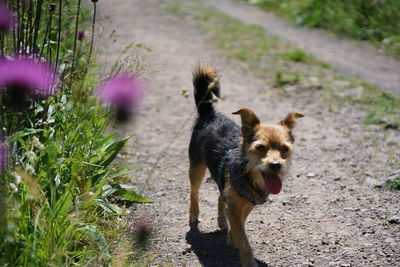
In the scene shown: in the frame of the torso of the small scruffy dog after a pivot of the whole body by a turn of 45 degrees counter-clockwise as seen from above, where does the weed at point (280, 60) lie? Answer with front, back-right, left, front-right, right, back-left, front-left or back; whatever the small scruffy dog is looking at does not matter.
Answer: left

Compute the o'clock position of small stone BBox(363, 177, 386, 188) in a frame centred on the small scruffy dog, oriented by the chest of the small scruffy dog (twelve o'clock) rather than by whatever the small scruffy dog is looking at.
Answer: The small stone is roughly at 9 o'clock from the small scruffy dog.

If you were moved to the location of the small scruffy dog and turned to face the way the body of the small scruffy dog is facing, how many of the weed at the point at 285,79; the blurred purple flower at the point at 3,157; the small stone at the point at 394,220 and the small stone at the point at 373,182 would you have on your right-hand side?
1

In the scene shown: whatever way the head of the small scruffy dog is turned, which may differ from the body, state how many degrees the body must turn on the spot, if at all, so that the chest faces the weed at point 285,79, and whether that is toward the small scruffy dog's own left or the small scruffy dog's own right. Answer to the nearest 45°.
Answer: approximately 135° to the small scruffy dog's own left

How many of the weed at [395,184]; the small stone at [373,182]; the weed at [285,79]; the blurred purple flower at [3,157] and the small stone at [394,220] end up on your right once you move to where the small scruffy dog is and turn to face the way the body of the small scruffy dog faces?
1

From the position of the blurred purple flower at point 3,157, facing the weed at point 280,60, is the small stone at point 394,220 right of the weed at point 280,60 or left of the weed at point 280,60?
right

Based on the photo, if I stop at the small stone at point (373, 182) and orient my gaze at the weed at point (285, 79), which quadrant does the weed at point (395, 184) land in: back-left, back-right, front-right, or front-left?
back-right

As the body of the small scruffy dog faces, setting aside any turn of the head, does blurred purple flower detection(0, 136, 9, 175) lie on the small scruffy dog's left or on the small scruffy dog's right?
on the small scruffy dog's right

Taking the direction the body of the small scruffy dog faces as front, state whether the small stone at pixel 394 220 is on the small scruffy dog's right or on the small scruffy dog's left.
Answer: on the small scruffy dog's left

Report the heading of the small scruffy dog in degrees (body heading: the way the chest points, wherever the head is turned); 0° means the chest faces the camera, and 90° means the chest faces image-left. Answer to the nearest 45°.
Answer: approximately 315°

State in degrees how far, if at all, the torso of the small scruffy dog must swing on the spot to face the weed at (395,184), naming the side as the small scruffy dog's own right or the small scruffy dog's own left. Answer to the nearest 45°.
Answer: approximately 90° to the small scruffy dog's own left
